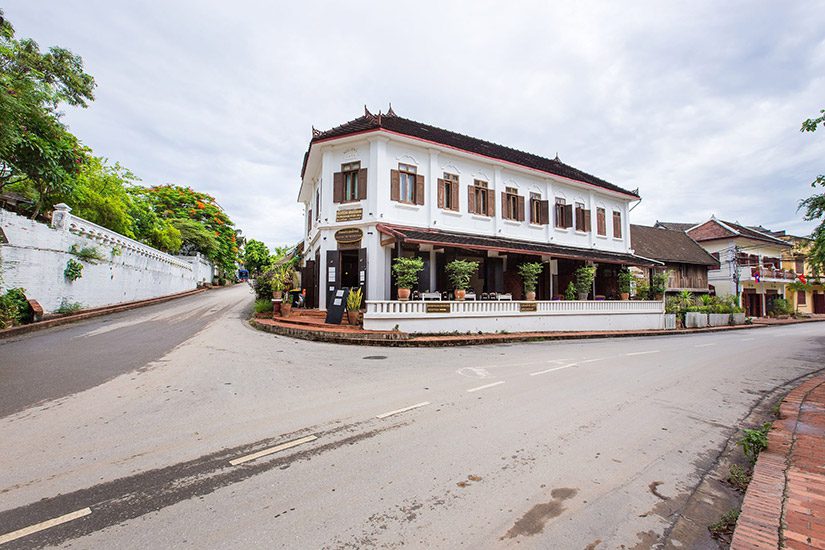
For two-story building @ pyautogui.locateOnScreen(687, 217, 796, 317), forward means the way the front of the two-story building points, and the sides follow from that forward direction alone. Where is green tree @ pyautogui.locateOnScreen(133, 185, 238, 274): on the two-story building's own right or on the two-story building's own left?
on the two-story building's own right

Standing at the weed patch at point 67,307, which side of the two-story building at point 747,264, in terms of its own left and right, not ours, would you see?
right

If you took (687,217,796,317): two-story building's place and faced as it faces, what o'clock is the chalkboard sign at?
The chalkboard sign is roughly at 2 o'clock from the two-story building.

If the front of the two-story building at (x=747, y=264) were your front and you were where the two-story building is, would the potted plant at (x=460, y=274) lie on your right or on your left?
on your right

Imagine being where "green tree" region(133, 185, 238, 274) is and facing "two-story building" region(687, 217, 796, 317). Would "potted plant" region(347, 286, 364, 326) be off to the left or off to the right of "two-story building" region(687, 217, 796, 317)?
right
